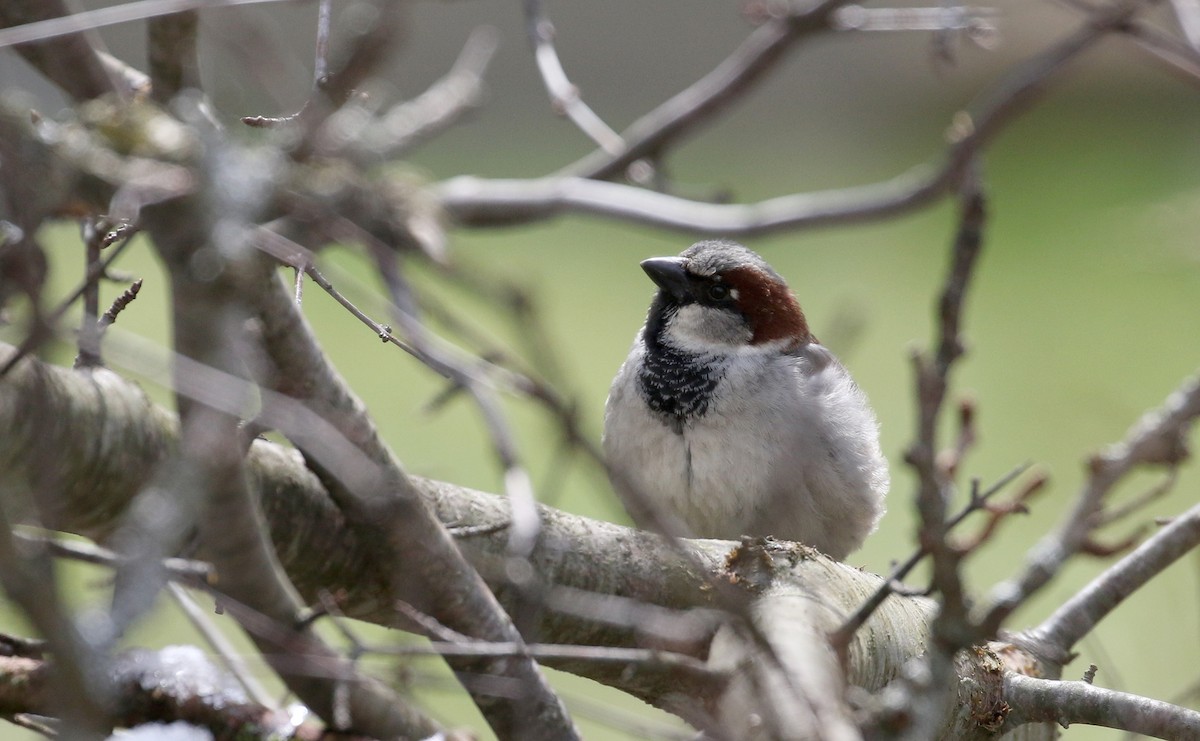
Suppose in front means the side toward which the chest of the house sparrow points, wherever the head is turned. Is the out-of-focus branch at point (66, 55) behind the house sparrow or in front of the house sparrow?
in front

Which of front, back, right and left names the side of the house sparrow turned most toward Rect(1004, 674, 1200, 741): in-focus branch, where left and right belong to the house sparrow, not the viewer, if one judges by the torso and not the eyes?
left

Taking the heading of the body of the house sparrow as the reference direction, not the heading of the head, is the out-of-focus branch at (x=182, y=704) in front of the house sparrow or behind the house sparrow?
in front

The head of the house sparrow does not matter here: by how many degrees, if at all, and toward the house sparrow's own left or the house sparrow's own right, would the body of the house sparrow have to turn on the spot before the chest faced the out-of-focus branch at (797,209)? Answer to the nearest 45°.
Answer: approximately 45° to the house sparrow's own left
